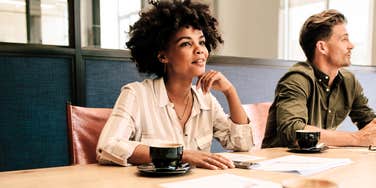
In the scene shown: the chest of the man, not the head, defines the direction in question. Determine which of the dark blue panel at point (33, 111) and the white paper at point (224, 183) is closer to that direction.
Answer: the white paper

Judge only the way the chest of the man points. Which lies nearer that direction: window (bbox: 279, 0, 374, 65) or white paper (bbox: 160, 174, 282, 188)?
the white paper

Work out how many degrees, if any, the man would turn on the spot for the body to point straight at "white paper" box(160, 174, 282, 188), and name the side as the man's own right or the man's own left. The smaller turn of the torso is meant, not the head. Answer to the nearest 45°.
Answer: approximately 45° to the man's own right

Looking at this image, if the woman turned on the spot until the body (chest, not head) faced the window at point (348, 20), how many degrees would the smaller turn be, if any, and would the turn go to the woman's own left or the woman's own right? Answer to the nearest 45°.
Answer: approximately 90° to the woman's own left

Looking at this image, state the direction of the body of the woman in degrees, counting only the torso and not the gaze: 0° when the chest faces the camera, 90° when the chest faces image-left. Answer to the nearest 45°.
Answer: approximately 315°

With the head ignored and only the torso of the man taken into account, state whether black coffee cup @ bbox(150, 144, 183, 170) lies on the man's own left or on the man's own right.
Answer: on the man's own right

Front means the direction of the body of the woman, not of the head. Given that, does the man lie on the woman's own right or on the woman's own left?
on the woman's own left

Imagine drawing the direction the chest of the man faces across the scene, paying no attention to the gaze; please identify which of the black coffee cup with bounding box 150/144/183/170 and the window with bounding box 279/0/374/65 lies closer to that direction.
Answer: the black coffee cup

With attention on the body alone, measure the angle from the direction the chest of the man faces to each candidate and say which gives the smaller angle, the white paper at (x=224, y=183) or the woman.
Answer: the white paper

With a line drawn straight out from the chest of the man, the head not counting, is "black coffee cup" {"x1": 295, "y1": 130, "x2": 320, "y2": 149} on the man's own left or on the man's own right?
on the man's own right
